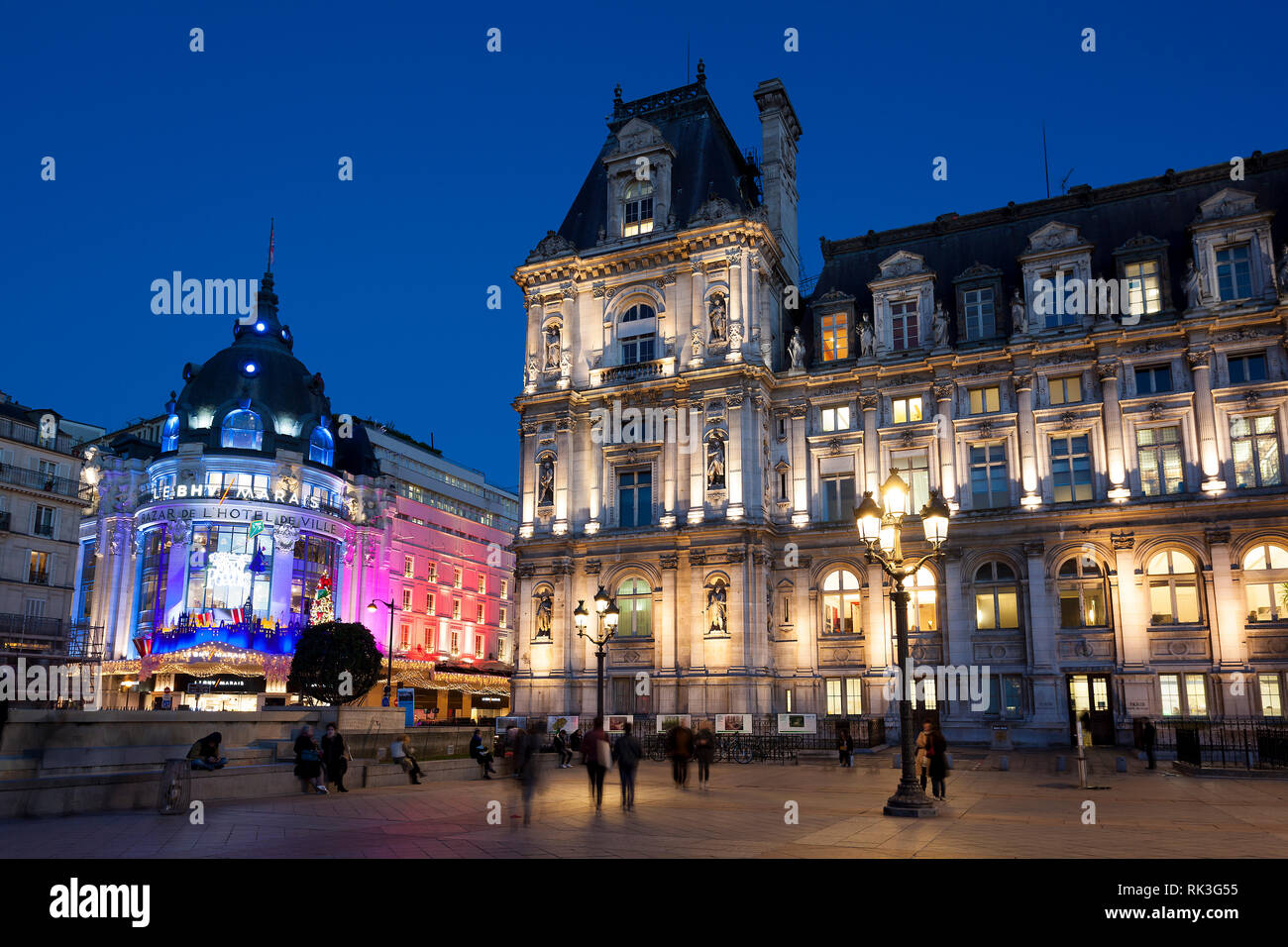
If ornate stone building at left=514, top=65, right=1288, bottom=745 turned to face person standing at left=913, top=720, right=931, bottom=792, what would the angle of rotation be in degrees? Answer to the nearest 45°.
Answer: approximately 45° to its left

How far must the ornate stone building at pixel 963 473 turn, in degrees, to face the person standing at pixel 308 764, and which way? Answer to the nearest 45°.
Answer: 0° — it already faces them

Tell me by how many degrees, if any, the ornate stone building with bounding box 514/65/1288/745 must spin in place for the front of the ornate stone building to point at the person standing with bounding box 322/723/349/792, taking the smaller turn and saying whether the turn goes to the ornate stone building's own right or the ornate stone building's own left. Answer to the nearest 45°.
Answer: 0° — it already faces them

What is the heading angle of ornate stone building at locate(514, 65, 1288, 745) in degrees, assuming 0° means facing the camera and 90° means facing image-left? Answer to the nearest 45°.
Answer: approximately 45°

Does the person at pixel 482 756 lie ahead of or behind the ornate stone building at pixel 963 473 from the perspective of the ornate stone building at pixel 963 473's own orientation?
ahead

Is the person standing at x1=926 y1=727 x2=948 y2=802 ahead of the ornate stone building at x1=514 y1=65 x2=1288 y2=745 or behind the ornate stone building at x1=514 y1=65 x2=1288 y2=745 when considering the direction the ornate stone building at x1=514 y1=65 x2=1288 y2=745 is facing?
ahead

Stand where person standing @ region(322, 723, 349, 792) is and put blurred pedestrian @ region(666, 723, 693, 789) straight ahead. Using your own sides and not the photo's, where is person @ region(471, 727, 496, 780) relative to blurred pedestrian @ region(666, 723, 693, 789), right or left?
left

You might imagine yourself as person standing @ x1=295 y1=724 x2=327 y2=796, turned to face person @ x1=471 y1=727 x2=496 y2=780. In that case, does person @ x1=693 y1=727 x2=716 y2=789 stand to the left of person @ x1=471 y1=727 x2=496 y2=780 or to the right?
right

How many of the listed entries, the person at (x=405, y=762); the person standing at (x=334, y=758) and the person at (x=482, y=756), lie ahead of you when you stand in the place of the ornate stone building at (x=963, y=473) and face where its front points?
3
